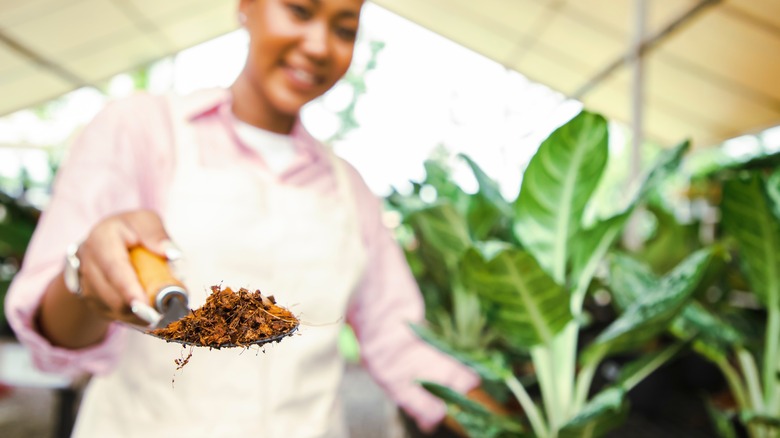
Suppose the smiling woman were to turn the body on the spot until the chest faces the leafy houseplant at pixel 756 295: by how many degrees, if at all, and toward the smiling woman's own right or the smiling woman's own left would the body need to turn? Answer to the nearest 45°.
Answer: approximately 45° to the smiling woman's own left

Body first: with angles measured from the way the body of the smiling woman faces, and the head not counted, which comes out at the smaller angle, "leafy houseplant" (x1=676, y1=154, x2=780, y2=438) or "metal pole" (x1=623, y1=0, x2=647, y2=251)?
the leafy houseplant

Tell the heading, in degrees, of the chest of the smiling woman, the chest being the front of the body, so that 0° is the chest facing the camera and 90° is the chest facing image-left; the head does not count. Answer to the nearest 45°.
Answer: approximately 315°

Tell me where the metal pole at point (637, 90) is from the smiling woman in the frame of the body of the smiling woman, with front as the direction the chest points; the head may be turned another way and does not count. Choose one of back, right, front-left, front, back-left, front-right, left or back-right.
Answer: left
